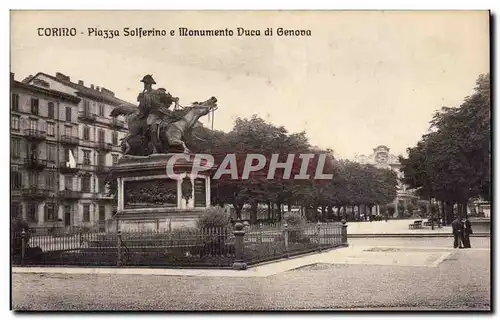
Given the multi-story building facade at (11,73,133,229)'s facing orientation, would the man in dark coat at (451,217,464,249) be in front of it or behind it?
in front

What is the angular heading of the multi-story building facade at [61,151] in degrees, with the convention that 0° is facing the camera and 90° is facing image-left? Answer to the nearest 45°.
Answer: approximately 315°

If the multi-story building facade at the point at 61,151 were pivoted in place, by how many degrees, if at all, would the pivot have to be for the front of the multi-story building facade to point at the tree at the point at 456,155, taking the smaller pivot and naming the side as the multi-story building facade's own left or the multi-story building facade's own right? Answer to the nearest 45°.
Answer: approximately 45° to the multi-story building facade's own left
